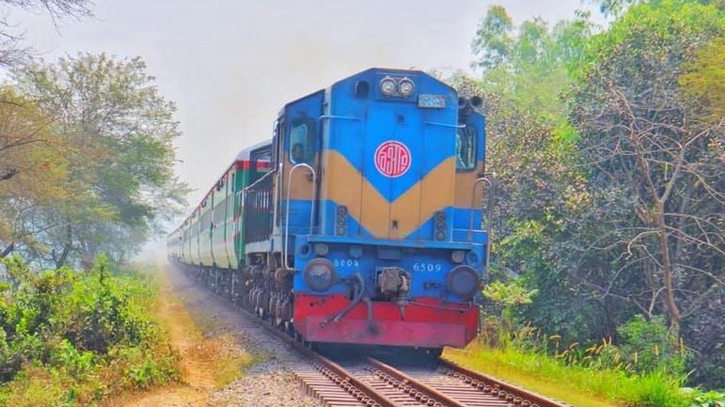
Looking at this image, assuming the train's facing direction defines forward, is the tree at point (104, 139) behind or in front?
behind

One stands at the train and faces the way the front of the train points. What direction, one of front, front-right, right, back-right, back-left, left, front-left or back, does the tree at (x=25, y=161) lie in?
back-right

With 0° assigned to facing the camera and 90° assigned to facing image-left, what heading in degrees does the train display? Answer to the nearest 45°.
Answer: approximately 0°

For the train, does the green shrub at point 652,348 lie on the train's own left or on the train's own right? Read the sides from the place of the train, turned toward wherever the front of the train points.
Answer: on the train's own left
